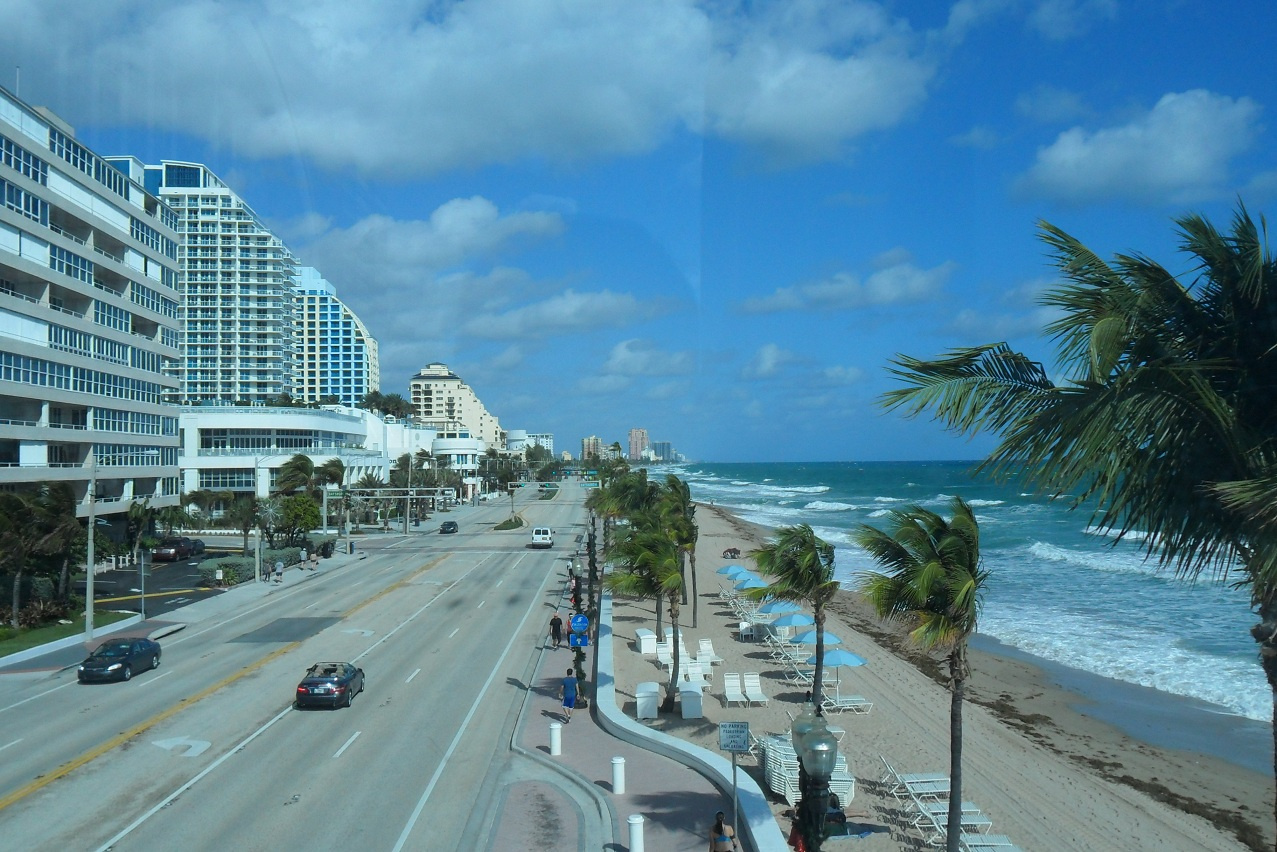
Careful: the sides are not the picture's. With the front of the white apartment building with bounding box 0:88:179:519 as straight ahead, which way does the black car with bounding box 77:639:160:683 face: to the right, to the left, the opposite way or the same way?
to the right

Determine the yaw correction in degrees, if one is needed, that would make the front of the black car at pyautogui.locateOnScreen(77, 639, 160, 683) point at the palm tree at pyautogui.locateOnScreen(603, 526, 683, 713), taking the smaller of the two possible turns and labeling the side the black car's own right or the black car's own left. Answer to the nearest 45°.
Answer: approximately 90° to the black car's own left

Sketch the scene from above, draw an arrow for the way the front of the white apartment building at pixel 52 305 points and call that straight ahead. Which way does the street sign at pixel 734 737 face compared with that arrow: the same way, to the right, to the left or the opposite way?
to the right

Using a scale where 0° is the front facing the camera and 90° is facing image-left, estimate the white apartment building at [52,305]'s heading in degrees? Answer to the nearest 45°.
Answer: approximately 315°

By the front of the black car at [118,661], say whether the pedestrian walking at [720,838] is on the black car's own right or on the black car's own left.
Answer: on the black car's own left

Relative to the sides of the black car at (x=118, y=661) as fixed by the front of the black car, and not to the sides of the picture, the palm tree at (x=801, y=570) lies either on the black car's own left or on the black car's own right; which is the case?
on the black car's own left

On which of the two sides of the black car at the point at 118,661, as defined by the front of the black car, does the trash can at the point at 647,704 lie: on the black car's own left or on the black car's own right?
on the black car's own left

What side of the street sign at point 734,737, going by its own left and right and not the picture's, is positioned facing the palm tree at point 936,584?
left

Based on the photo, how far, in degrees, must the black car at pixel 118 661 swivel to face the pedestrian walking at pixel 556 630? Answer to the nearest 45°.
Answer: approximately 135° to its left

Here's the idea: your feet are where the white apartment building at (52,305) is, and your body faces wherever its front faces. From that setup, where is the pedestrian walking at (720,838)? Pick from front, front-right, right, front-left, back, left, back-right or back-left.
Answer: front-right

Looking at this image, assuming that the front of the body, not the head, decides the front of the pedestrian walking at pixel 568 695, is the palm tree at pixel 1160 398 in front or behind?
behind

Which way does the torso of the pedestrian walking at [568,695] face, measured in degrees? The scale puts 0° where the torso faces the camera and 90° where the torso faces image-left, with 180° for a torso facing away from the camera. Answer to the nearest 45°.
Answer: approximately 180°

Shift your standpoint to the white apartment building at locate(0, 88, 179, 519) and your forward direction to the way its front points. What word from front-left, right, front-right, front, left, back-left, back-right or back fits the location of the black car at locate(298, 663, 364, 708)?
front-right

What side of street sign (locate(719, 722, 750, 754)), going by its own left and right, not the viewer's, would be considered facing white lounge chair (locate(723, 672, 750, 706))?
back

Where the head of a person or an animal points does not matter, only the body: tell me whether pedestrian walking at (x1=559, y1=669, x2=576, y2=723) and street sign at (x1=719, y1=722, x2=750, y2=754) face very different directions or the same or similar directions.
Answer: very different directions
